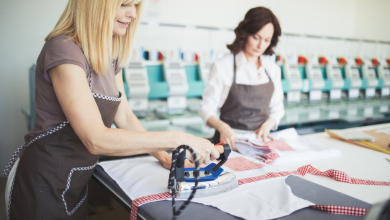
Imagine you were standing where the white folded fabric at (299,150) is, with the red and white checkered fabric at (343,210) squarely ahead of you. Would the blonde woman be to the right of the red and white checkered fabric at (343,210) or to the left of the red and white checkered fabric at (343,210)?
right

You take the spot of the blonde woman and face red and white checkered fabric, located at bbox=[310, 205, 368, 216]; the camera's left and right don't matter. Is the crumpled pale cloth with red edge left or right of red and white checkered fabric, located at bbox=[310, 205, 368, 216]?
left

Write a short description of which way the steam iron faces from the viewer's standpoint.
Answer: facing to the right of the viewer

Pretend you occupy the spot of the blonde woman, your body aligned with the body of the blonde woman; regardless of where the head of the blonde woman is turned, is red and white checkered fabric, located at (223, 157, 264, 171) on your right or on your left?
on your left
